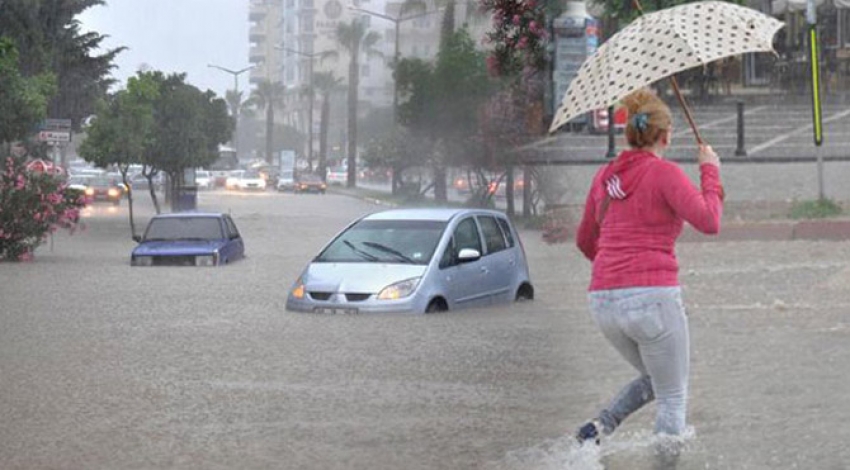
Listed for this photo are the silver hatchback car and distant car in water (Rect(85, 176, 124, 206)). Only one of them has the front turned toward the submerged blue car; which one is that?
the distant car in water

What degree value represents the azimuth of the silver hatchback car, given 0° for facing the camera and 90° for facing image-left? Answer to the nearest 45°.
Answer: approximately 45°

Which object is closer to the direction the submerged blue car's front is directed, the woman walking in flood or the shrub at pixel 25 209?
the woman walking in flood

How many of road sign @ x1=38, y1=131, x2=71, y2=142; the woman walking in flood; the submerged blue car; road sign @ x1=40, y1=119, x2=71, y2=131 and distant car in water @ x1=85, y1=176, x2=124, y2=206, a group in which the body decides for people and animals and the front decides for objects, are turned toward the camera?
4
